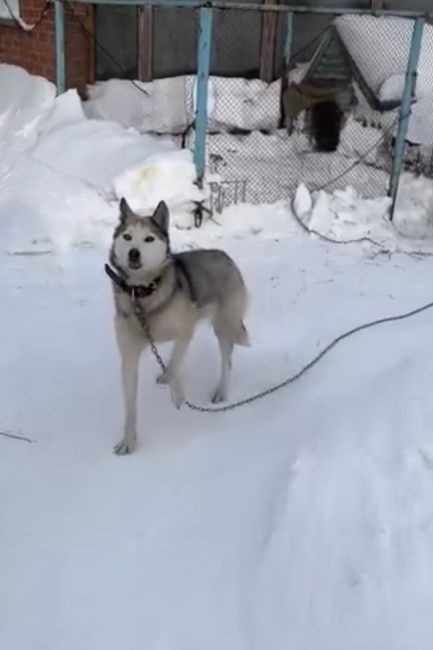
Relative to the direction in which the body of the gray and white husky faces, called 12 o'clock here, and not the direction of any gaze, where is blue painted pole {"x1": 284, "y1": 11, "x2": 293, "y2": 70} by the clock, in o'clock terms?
The blue painted pole is roughly at 5 o'clock from the gray and white husky.

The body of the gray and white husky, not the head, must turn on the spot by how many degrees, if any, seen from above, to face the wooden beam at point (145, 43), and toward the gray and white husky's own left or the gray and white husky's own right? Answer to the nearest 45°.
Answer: approximately 135° to the gray and white husky's own right

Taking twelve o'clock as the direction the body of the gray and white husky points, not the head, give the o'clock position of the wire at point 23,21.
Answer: The wire is roughly at 4 o'clock from the gray and white husky.

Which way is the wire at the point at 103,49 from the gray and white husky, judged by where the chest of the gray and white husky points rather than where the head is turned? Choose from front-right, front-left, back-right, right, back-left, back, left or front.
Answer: back-right

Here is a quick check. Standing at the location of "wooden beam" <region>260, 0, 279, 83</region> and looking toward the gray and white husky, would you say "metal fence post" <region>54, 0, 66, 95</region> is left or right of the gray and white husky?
right

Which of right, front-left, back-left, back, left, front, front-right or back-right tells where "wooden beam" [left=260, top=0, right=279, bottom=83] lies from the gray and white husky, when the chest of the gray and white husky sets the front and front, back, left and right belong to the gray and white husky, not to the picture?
back-right

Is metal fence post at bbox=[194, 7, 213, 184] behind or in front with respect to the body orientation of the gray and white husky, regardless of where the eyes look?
behind

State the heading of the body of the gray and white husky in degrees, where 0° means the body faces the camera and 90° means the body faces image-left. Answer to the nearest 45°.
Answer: approximately 45°

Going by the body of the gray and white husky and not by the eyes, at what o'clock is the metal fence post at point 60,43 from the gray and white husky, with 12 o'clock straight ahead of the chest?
The metal fence post is roughly at 4 o'clock from the gray and white husky.

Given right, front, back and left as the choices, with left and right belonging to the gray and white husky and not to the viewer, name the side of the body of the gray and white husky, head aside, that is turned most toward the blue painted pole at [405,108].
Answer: back

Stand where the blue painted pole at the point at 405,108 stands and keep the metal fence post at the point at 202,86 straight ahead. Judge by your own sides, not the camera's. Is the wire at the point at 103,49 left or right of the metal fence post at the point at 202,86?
right

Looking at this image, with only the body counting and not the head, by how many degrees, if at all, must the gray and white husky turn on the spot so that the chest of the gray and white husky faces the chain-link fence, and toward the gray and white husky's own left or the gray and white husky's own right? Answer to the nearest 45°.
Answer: approximately 135° to the gray and white husky's own right
